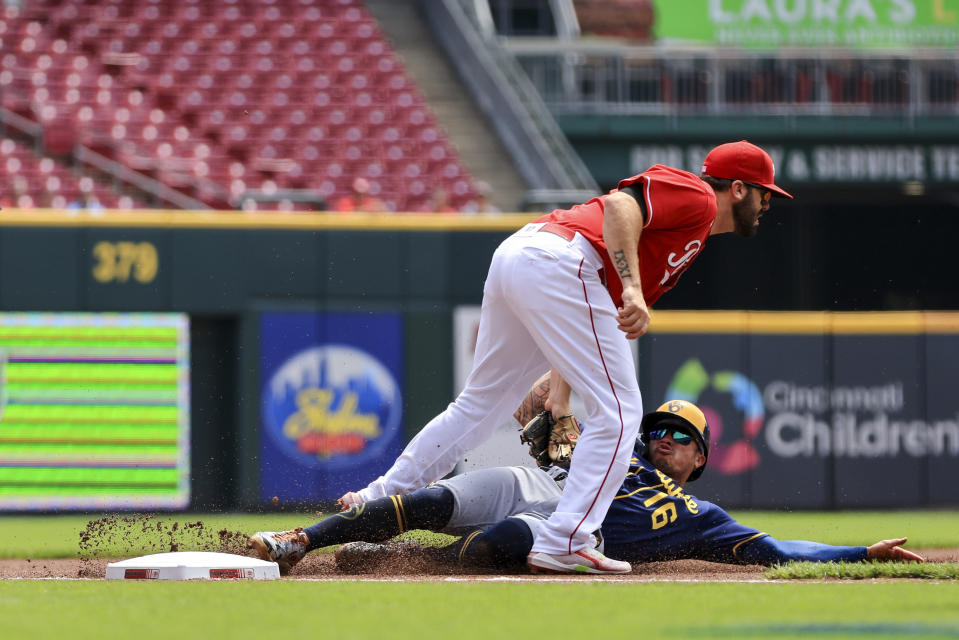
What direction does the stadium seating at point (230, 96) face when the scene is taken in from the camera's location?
facing the viewer

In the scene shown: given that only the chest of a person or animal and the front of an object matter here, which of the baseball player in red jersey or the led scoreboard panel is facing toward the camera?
the led scoreboard panel

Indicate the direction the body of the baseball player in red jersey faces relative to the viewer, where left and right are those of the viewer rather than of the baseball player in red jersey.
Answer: facing to the right of the viewer

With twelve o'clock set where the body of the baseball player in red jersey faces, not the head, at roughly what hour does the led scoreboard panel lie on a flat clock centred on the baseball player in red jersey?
The led scoreboard panel is roughly at 8 o'clock from the baseball player in red jersey.

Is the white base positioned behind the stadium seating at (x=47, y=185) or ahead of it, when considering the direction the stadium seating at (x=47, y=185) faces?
ahead

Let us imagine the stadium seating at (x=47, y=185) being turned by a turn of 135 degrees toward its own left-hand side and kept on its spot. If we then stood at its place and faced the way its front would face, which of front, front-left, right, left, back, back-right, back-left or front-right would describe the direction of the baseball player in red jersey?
back-right

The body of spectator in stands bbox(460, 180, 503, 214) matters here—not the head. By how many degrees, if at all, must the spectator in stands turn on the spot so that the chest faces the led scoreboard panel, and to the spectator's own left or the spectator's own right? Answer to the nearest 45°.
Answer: approximately 45° to the spectator's own right

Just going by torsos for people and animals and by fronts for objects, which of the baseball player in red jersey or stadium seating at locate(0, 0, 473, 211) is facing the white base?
the stadium seating

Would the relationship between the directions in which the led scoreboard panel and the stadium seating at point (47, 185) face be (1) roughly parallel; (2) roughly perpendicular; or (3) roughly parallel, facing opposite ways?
roughly parallel

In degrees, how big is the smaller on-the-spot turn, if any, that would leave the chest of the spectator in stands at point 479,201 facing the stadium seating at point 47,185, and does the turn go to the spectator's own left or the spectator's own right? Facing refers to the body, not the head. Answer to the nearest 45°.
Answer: approximately 90° to the spectator's own right

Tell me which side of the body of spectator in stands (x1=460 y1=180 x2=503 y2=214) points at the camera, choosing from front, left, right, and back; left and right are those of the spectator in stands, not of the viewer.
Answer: front

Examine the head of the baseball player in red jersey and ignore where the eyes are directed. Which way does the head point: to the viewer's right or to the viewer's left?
to the viewer's right

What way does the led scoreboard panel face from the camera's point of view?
toward the camera

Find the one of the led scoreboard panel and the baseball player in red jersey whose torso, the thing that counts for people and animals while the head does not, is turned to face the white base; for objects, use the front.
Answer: the led scoreboard panel

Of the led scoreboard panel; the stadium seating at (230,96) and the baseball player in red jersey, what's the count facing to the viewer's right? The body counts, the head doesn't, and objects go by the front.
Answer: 1
